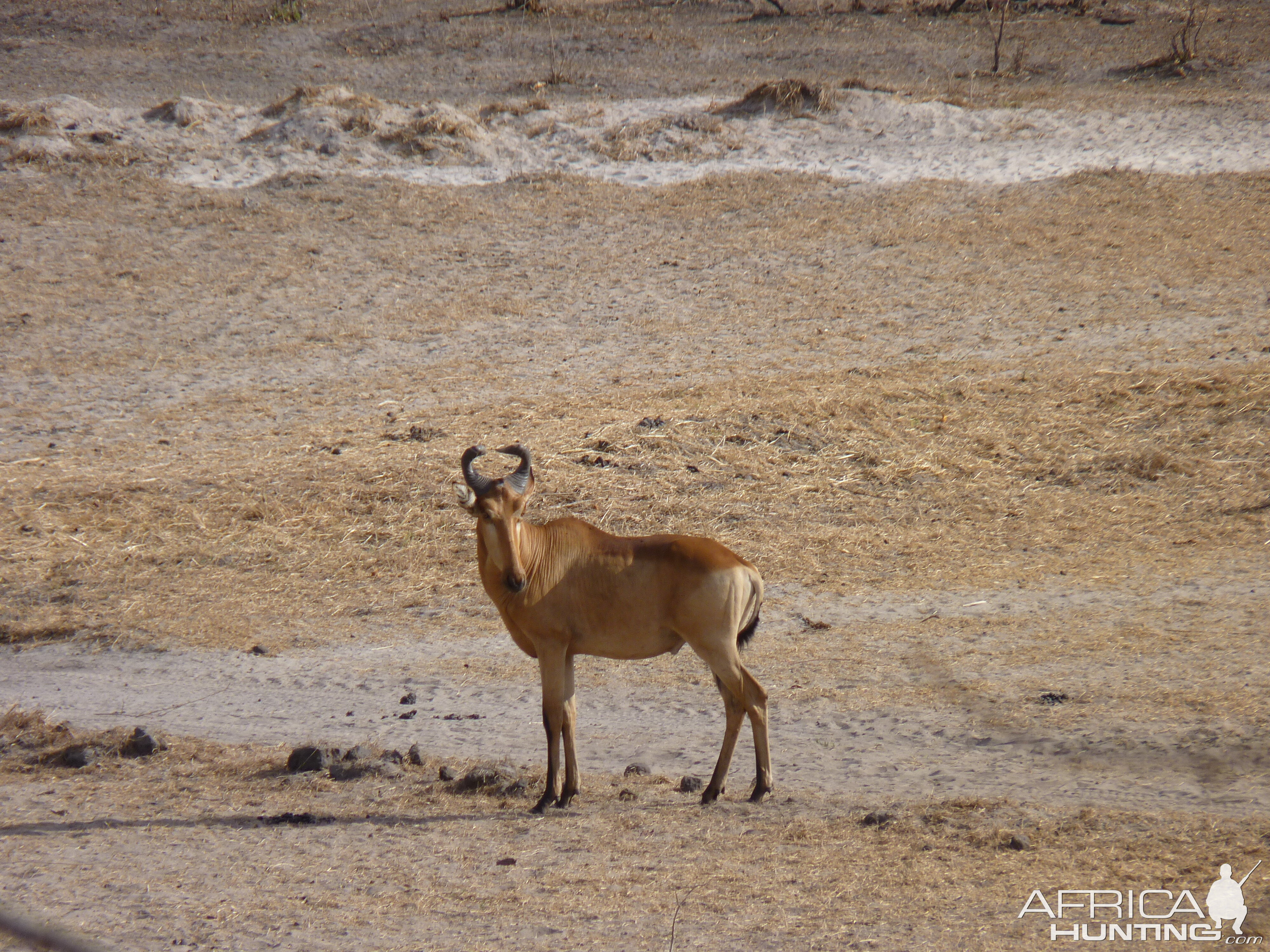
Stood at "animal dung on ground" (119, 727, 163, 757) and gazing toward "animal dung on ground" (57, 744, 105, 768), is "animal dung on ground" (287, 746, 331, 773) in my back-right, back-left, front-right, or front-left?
back-left

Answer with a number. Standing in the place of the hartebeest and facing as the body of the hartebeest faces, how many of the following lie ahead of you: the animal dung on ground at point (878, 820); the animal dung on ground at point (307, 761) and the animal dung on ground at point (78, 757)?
2

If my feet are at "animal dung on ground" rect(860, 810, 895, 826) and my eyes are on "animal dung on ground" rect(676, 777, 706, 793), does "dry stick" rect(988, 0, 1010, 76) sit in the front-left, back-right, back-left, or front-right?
front-right

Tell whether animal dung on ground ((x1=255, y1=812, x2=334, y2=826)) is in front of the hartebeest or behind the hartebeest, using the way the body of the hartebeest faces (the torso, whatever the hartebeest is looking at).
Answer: in front

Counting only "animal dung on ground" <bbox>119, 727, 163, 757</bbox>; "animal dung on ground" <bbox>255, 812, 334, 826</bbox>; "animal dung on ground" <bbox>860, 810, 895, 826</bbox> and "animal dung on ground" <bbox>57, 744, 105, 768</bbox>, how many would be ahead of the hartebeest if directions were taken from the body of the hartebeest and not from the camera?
3

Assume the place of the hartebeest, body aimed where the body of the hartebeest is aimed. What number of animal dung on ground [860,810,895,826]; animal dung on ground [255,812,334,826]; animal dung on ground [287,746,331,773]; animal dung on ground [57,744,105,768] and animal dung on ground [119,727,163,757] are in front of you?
4

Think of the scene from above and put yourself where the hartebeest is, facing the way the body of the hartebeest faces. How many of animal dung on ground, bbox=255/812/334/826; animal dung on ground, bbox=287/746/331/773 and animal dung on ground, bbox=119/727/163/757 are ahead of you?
3

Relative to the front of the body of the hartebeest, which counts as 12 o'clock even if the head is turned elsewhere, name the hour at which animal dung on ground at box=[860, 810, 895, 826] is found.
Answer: The animal dung on ground is roughly at 7 o'clock from the hartebeest.

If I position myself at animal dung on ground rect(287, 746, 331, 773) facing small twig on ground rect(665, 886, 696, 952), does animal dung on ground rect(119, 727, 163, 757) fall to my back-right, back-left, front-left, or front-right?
back-right

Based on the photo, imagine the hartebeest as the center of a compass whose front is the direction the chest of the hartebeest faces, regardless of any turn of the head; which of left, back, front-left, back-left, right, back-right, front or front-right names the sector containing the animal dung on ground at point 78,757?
front

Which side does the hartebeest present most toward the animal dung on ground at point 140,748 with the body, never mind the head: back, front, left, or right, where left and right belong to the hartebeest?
front

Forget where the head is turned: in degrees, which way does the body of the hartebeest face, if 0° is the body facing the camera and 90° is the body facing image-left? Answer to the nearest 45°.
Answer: approximately 90°

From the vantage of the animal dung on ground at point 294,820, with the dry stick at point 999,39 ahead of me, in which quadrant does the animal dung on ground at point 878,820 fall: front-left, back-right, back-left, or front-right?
front-right

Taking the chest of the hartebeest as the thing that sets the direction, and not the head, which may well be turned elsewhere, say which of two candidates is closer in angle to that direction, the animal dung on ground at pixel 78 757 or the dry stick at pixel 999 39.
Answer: the animal dung on ground

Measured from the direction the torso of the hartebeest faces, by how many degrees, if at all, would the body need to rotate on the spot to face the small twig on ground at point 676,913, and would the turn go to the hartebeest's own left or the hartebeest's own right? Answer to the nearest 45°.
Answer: approximately 90° to the hartebeest's own left
